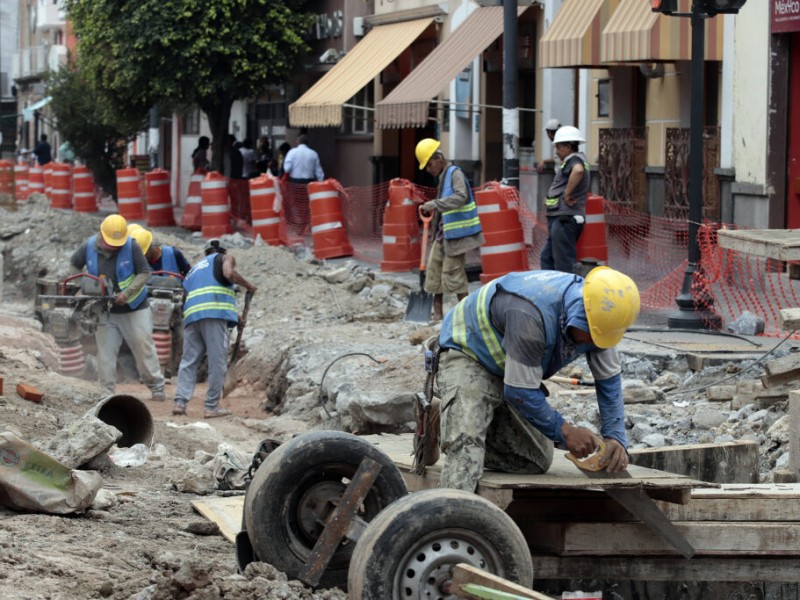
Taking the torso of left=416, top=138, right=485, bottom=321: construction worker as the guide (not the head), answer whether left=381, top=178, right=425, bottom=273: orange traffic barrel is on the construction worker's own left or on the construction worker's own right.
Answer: on the construction worker's own right

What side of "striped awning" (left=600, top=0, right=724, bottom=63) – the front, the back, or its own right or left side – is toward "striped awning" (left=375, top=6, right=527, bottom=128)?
right

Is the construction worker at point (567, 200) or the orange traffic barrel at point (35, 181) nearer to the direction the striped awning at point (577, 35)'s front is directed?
the construction worker

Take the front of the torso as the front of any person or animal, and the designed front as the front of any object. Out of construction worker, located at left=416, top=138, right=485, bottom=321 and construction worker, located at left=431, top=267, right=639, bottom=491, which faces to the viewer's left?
construction worker, located at left=416, top=138, right=485, bottom=321

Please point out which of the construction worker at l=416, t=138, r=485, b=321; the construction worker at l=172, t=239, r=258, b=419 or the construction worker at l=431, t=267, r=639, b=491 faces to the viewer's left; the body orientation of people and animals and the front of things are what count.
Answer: the construction worker at l=416, t=138, r=485, b=321

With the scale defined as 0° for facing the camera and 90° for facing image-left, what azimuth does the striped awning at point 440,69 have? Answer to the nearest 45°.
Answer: approximately 45°

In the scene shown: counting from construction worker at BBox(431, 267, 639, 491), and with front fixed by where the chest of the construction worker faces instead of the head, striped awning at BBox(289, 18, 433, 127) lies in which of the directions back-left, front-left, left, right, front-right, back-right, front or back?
back-left

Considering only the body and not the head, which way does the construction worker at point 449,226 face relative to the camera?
to the viewer's left

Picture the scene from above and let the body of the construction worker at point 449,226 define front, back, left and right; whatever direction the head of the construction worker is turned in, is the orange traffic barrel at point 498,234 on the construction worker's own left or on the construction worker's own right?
on the construction worker's own right

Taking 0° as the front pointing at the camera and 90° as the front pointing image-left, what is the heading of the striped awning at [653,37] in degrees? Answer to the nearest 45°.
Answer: approximately 45°

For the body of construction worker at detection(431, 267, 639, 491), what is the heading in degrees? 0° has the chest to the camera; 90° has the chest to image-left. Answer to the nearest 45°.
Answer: approximately 315°
